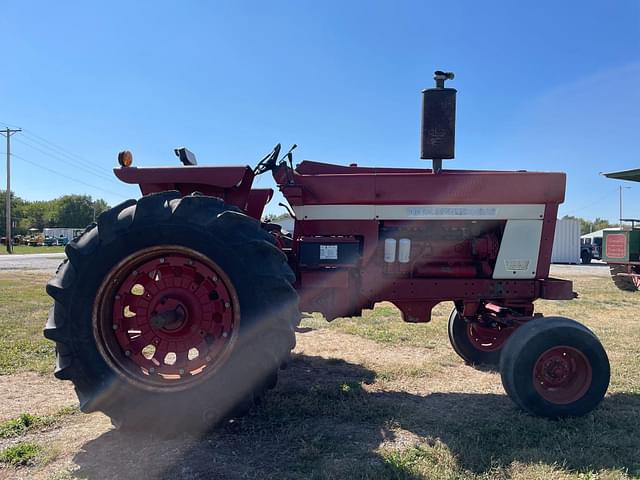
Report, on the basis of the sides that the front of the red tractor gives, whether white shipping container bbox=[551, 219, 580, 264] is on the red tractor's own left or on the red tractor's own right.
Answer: on the red tractor's own left

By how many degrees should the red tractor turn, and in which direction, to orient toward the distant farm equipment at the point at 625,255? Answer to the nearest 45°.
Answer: approximately 45° to its left

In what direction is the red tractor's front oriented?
to the viewer's right
